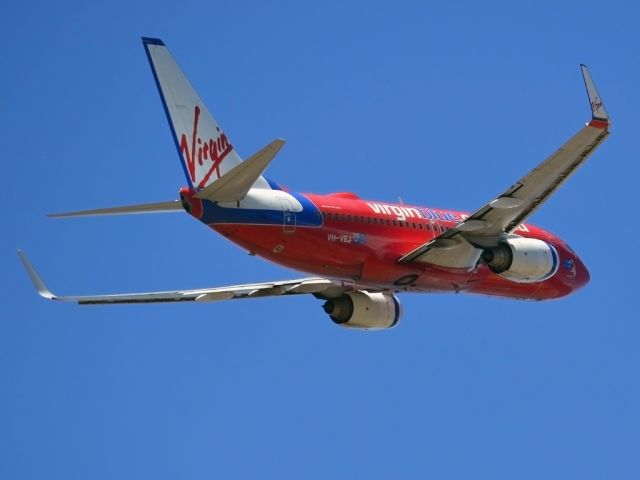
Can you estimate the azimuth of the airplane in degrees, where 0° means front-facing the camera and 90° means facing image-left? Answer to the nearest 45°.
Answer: approximately 225°
